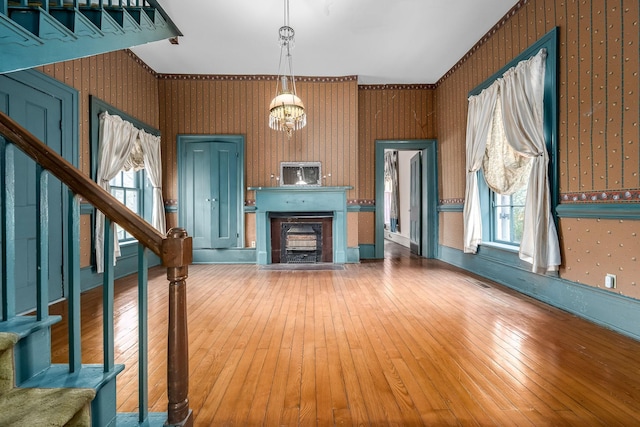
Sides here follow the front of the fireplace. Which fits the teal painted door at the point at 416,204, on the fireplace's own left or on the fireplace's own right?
on the fireplace's own left

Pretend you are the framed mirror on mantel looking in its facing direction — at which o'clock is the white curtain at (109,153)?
The white curtain is roughly at 2 o'clock from the framed mirror on mantel.

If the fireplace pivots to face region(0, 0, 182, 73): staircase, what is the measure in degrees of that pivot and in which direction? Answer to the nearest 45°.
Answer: approximately 45° to its right

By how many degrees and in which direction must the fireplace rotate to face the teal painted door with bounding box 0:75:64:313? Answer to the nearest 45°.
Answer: approximately 45° to its right

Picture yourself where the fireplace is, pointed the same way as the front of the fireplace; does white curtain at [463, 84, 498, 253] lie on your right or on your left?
on your left

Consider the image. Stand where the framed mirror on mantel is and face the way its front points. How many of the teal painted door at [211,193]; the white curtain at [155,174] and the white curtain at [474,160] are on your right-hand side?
2

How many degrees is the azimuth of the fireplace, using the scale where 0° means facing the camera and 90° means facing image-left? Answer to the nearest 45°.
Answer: approximately 0°

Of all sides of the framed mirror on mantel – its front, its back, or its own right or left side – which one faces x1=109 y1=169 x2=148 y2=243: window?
right

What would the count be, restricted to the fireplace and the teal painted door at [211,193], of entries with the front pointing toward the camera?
2

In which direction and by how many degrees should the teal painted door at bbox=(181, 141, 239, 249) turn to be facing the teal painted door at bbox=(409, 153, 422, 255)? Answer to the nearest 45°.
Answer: approximately 90° to its left
